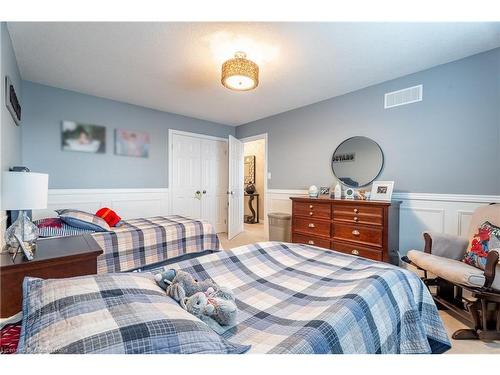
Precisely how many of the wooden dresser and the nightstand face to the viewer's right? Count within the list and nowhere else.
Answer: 1

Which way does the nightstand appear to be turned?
to the viewer's right

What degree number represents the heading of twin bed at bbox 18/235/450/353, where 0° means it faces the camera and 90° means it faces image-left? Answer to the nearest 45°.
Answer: approximately 225°

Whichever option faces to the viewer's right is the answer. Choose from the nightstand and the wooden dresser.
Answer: the nightstand

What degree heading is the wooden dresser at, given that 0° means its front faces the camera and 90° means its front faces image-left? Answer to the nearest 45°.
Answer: approximately 45°

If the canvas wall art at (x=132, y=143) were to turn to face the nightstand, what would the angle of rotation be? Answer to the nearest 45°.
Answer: approximately 45° to its right

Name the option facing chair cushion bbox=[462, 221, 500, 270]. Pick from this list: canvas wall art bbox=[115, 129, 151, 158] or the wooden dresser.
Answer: the canvas wall art

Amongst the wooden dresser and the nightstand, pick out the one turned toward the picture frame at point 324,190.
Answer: the nightstand
